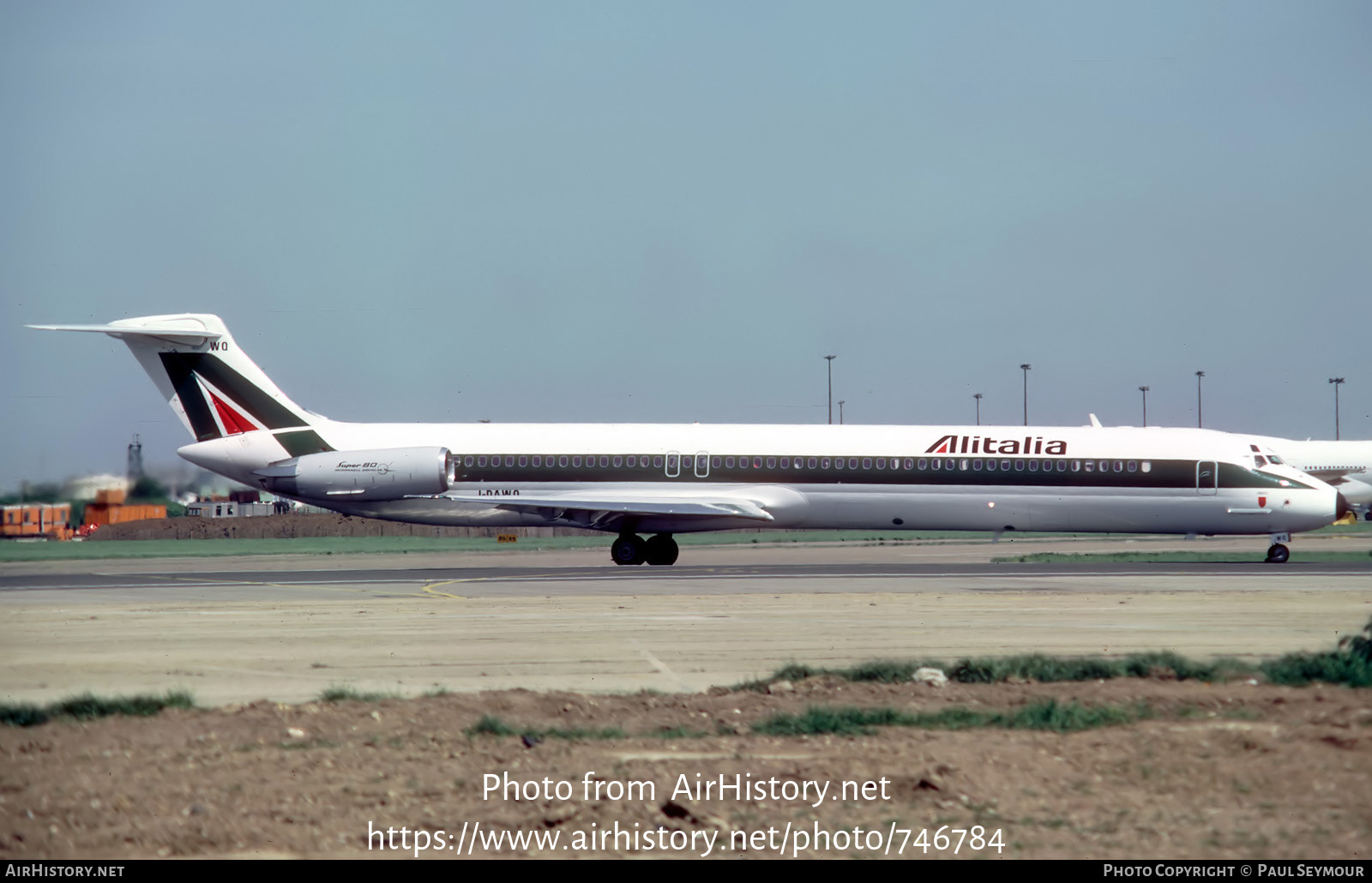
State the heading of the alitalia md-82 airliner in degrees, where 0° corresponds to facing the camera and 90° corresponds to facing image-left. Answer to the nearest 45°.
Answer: approximately 270°
